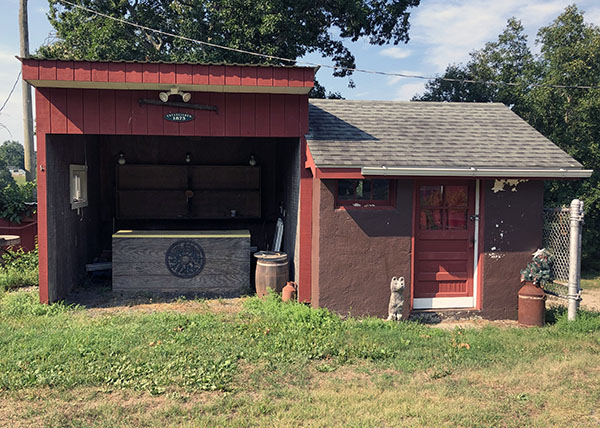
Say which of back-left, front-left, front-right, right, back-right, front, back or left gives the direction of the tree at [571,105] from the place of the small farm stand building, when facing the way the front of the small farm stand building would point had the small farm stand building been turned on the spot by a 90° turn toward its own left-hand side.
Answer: front-left

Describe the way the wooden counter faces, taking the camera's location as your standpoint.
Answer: facing the viewer

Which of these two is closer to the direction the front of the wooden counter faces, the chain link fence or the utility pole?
the chain link fence

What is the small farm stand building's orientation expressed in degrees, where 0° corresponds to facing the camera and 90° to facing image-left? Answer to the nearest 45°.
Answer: approximately 0°

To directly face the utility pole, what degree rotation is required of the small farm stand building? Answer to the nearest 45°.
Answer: approximately 135° to its right

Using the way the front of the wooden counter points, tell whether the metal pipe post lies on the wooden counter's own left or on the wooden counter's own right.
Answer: on the wooden counter's own left

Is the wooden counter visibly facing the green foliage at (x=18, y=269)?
no

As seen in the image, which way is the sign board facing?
toward the camera

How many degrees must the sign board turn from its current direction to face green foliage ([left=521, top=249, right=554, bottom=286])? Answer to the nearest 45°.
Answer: approximately 90° to its left

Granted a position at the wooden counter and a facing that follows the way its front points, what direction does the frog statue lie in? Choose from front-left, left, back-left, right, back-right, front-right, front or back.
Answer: front-left

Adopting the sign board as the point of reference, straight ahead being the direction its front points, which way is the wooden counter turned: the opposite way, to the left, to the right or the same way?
the same way

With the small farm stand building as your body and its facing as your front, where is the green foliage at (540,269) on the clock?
The green foliage is roughly at 9 o'clock from the small farm stand building.

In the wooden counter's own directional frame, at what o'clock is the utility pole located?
The utility pole is roughly at 5 o'clock from the wooden counter.

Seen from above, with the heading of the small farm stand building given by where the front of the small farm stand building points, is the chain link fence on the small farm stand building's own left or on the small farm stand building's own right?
on the small farm stand building's own left

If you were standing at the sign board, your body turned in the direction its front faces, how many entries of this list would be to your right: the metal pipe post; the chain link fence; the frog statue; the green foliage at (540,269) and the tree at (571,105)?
0

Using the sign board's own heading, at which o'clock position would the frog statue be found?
The frog statue is roughly at 10 o'clock from the sign board.

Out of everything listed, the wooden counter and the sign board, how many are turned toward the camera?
2

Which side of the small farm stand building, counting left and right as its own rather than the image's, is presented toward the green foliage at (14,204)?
right
